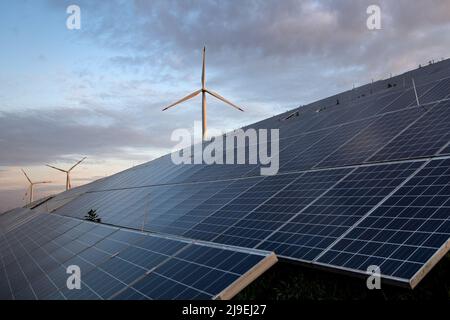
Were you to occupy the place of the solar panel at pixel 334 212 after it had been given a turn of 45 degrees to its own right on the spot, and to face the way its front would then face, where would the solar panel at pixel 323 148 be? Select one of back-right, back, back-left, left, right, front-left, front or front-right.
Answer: right

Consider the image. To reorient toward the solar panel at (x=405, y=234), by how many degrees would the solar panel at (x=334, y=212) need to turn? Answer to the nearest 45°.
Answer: approximately 90° to its left

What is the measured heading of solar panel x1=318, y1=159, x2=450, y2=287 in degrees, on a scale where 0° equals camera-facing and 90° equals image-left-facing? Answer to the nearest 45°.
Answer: approximately 45°

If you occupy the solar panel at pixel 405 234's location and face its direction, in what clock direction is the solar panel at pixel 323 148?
the solar panel at pixel 323 148 is roughly at 4 o'clock from the solar panel at pixel 405 234.

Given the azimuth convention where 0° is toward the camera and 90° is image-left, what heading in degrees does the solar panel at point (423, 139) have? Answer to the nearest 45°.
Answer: approximately 45°

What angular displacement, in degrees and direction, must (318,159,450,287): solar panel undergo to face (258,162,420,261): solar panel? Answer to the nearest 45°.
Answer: approximately 90° to its right

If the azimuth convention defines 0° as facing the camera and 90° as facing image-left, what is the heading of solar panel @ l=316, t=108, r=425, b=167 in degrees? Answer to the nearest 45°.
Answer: approximately 45°

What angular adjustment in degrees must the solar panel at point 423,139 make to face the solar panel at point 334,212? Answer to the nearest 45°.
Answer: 0° — it already faces it

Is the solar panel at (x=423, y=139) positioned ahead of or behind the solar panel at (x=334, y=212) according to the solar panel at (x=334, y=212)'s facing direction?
behind

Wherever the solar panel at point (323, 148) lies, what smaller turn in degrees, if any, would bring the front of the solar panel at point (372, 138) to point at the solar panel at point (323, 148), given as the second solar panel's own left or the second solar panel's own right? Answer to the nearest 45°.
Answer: approximately 90° to the second solar panel's own right

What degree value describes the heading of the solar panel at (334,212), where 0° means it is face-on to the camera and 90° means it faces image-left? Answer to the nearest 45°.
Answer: approximately 45°
